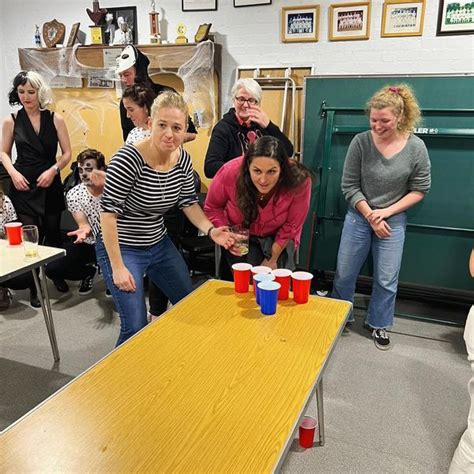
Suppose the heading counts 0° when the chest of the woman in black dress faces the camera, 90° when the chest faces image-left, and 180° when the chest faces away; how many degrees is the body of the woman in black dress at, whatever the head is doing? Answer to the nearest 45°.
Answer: approximately 0°

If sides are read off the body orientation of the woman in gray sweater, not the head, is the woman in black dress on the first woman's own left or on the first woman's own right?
on the first woman's own right

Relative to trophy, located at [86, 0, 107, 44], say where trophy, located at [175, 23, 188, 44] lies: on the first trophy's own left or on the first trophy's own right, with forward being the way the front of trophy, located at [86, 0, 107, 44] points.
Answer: on the first trophy's own left

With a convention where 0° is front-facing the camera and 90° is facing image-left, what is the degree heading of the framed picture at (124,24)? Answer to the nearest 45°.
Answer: approximately 0°
